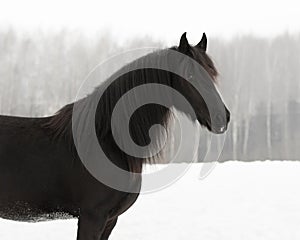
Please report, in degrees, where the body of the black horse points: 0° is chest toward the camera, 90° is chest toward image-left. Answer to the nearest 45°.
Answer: approximately 270°
